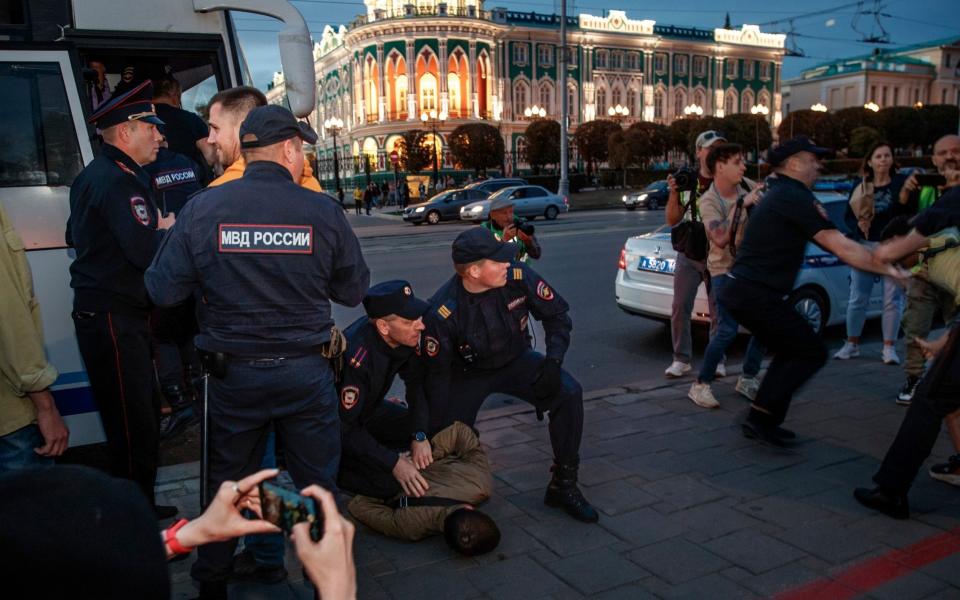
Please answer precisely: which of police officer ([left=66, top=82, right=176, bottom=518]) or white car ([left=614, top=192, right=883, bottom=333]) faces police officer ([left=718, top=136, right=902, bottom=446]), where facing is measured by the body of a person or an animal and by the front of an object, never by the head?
police officer ([left=66, top=82, right=176, bottom=518])

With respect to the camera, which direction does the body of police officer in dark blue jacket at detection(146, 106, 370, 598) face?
away from the camera

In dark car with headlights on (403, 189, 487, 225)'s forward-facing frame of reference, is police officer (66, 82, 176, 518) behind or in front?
in front

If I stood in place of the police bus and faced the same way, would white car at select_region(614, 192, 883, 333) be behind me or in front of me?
in front

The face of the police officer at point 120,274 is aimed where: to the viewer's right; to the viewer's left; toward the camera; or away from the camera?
to the viewer's right

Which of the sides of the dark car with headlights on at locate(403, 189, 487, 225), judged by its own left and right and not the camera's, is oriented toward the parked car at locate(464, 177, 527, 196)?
back

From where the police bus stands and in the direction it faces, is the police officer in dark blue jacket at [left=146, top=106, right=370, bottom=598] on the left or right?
on its right

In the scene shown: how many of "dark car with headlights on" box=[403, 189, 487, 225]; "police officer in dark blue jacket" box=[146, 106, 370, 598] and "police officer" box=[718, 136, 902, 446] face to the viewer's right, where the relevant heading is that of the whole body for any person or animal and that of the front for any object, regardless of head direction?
1

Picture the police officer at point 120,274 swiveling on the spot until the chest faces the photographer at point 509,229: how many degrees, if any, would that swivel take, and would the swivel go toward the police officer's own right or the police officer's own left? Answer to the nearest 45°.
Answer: approximately 45° to the police officer's own left

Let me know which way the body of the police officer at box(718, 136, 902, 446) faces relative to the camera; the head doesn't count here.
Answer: to the viewer's right

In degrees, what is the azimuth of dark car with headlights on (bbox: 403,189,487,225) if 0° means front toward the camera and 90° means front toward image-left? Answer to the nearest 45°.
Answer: approximately 45°

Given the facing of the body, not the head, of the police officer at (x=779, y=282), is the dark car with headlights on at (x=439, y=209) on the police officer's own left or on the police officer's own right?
on the police officer's own left

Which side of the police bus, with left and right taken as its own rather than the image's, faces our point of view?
right
